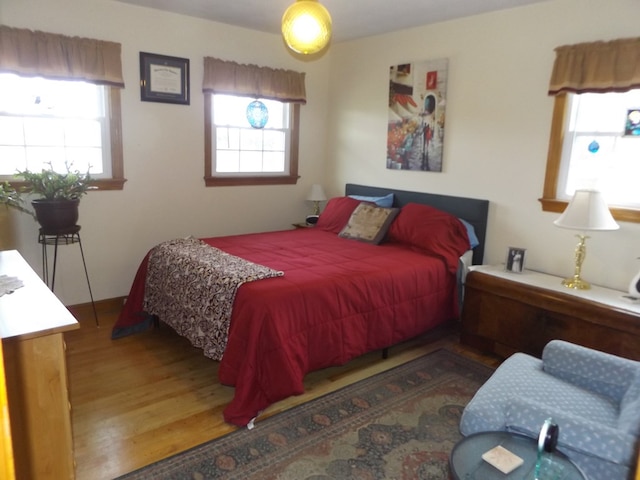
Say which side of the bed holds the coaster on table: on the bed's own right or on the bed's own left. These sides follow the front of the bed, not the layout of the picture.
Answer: on the bed's own left

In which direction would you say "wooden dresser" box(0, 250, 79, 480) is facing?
to the viewer's right

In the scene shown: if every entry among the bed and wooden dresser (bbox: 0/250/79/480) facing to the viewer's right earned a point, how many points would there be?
1

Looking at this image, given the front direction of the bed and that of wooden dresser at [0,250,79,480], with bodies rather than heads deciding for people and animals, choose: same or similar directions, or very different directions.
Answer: very different directions

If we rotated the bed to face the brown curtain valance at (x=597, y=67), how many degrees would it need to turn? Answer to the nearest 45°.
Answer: approximately 135° to its left

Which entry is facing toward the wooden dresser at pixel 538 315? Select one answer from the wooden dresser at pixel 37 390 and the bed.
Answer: the wooden dresser at pixel 37 390

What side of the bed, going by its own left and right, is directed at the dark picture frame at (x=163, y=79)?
right

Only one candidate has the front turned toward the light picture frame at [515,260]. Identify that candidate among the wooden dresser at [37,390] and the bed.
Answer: the wooden dresser

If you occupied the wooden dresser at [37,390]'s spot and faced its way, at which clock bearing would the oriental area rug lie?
The oriental area rug is roughly at 12 o'clock from the wooden dresser.

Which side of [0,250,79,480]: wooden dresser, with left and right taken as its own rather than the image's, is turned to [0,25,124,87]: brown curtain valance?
left

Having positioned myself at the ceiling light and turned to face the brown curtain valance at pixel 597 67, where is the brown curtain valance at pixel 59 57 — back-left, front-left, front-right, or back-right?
back-left

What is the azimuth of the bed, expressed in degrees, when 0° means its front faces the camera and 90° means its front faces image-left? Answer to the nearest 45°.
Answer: approximately 45°
